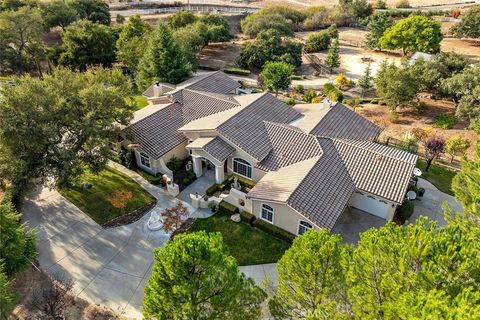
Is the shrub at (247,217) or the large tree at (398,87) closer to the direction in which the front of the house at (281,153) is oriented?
the shrub

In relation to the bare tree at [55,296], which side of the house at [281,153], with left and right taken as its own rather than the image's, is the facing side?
front

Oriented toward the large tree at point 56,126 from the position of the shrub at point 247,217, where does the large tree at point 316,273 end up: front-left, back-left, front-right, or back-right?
back-left

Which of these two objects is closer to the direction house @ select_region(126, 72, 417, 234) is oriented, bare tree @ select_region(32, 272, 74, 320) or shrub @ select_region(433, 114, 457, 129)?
the bare tree

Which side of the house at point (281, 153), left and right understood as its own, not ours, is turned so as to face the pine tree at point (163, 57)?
right

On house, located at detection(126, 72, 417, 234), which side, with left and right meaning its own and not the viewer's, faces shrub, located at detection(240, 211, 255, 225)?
front

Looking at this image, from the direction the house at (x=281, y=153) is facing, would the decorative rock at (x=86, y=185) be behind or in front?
in front

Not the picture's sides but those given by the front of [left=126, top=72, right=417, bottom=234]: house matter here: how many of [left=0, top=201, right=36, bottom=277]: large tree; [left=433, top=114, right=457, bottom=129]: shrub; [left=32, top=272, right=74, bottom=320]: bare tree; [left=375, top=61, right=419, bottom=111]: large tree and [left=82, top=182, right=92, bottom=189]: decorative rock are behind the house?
2

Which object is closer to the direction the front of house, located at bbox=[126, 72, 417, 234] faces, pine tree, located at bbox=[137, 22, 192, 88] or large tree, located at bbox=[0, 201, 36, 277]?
the large tree

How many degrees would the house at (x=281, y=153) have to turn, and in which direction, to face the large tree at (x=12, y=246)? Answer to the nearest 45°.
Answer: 0° — it already faces it

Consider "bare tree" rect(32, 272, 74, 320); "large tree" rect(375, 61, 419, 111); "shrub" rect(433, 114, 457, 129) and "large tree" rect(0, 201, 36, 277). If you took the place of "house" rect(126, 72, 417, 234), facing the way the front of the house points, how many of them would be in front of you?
2
